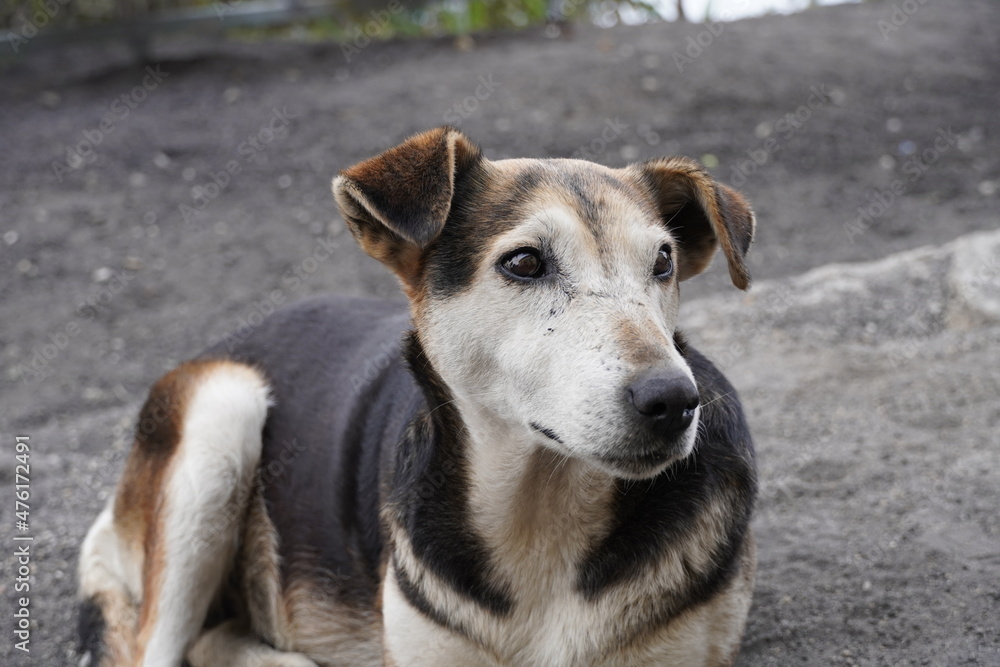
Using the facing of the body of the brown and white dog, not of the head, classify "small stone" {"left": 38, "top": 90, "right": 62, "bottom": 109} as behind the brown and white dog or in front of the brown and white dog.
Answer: behind

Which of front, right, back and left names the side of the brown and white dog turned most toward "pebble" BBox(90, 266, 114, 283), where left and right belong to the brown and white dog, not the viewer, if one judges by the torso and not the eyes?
back

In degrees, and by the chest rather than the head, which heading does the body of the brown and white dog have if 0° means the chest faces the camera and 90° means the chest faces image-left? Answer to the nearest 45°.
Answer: approximately 315°
